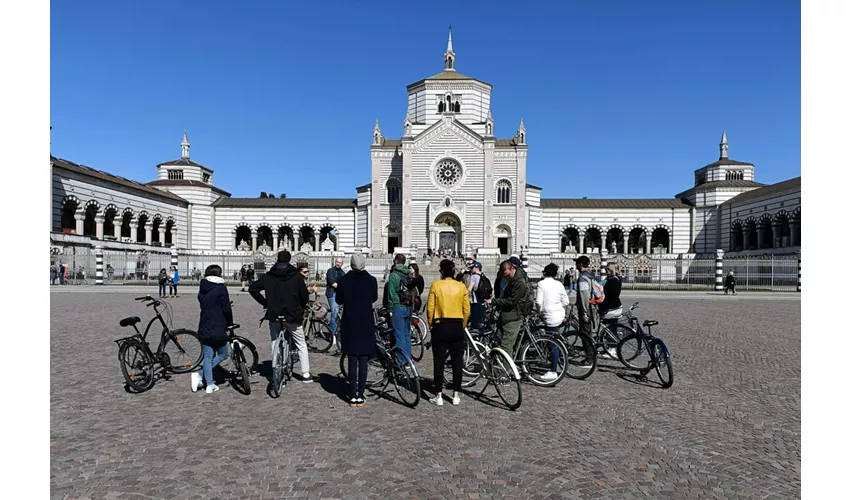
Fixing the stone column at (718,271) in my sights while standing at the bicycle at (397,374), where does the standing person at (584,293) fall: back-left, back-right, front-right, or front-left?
front-right

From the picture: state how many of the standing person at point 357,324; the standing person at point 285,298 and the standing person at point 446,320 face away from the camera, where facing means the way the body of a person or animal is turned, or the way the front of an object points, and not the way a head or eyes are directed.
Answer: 3

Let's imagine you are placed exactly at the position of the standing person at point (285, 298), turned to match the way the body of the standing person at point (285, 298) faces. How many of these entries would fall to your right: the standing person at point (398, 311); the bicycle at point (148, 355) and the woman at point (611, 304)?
2

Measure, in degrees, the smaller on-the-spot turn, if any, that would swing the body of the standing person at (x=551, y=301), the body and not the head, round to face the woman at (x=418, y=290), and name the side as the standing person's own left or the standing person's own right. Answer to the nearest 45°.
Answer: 0° — they already face them

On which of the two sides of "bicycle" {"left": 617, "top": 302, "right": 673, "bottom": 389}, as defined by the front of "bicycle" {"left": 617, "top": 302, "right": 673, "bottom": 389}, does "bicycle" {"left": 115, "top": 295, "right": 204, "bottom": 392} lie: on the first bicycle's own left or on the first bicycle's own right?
on the first bicycle's own left

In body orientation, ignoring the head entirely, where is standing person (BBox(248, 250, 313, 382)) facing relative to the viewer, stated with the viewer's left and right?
facing away from the viewer

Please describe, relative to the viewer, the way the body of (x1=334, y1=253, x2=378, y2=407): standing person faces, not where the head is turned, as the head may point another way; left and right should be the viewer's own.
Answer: facing away from the viewer

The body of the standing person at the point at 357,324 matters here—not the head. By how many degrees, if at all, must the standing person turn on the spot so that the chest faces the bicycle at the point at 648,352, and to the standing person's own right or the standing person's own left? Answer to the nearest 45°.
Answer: approximately 90° to the standing person's own right

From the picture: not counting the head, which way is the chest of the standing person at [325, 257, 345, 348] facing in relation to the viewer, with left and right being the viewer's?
facing the viewer and to the right of the viewer
